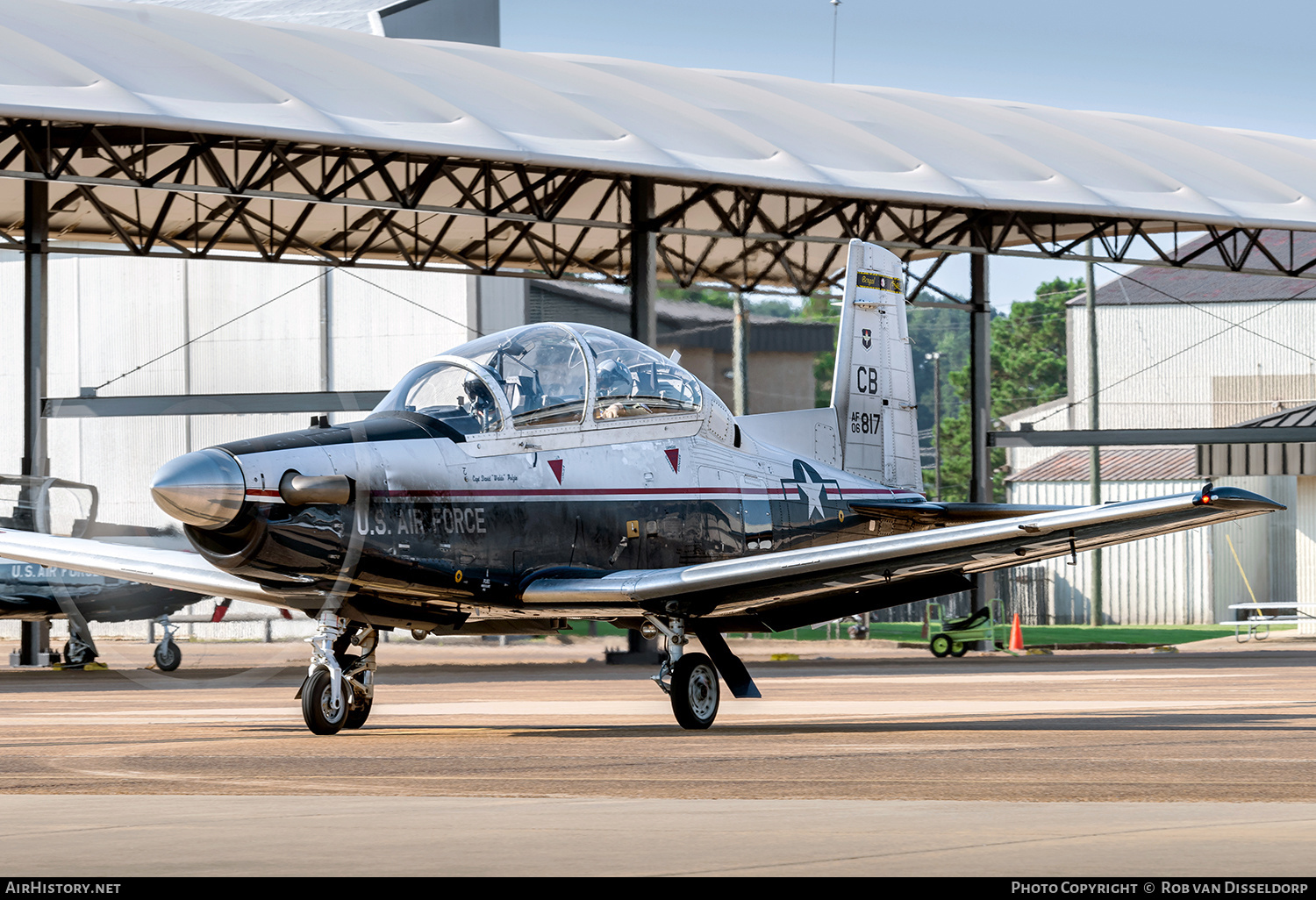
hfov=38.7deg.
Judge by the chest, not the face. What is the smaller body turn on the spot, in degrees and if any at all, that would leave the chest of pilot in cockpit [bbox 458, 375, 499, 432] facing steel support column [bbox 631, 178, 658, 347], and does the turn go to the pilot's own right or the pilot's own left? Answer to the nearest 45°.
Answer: approximately 135° to the pilot's own right

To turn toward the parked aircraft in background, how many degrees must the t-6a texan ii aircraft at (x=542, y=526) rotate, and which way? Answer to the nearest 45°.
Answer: approximately 90° to its right

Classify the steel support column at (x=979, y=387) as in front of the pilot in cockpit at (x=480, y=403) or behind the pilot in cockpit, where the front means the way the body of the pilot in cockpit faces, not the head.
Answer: behind

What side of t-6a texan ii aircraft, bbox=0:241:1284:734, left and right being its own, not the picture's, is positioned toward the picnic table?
back

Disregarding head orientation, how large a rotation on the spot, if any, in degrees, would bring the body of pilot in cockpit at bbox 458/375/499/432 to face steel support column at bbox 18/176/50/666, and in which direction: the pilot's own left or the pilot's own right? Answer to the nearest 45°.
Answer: approximately 90° to the pilot's own right

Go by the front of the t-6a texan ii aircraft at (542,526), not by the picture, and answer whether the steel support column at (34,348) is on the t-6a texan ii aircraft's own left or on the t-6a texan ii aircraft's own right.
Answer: on the t-6a texan ii aircraft's own right

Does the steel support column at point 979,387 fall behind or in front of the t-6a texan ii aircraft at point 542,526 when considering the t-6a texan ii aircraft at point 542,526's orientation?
behind

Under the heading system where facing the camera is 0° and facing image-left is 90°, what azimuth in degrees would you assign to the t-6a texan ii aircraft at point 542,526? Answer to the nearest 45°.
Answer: approximately 45°

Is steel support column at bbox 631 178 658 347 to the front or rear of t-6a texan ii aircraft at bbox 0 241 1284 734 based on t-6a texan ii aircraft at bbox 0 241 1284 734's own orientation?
to the rear

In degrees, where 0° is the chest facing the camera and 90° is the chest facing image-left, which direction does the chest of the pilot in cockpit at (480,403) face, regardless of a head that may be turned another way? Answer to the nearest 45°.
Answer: approximately 45°
